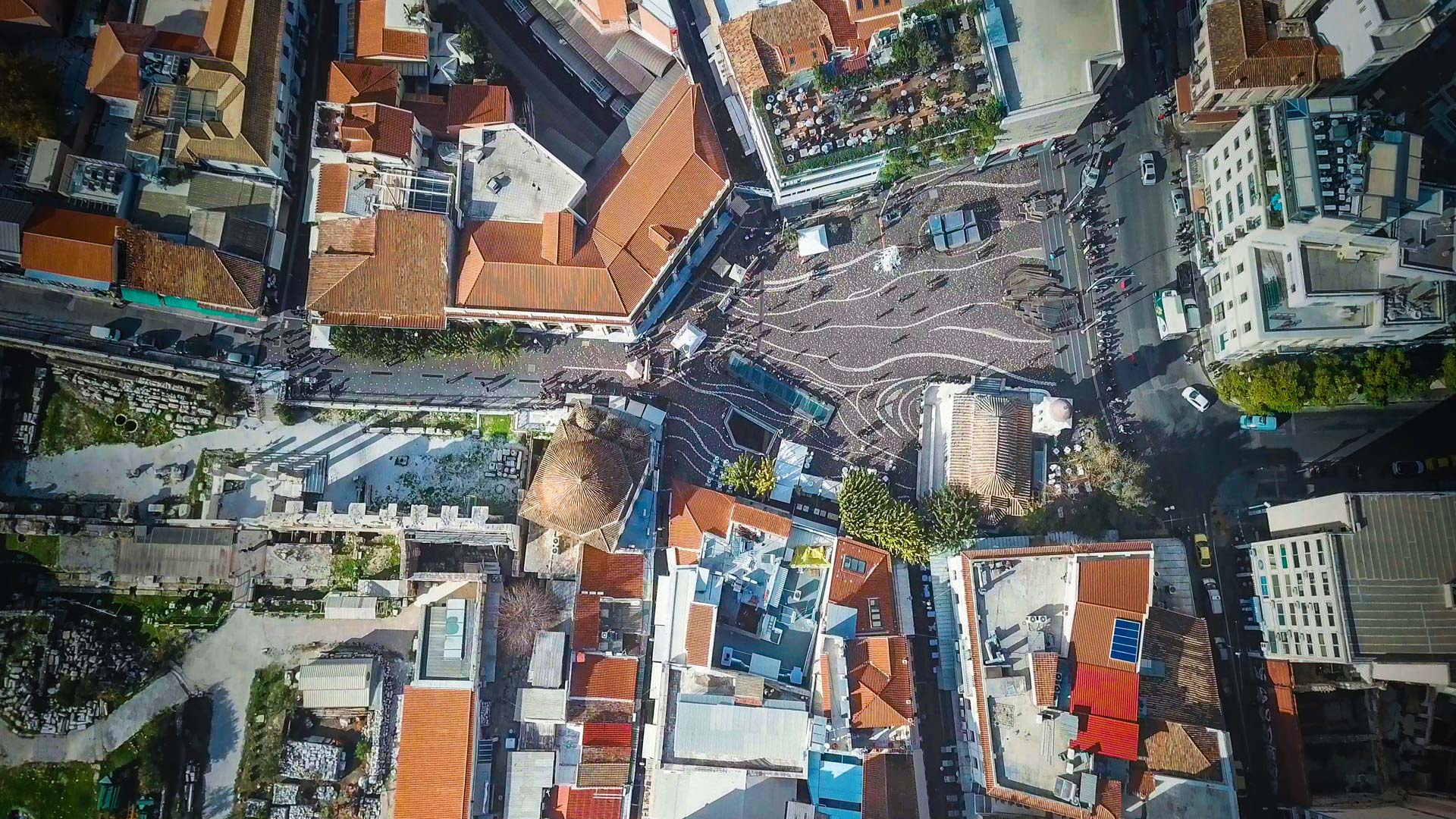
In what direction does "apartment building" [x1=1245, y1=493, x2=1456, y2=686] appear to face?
to the viewer's left
